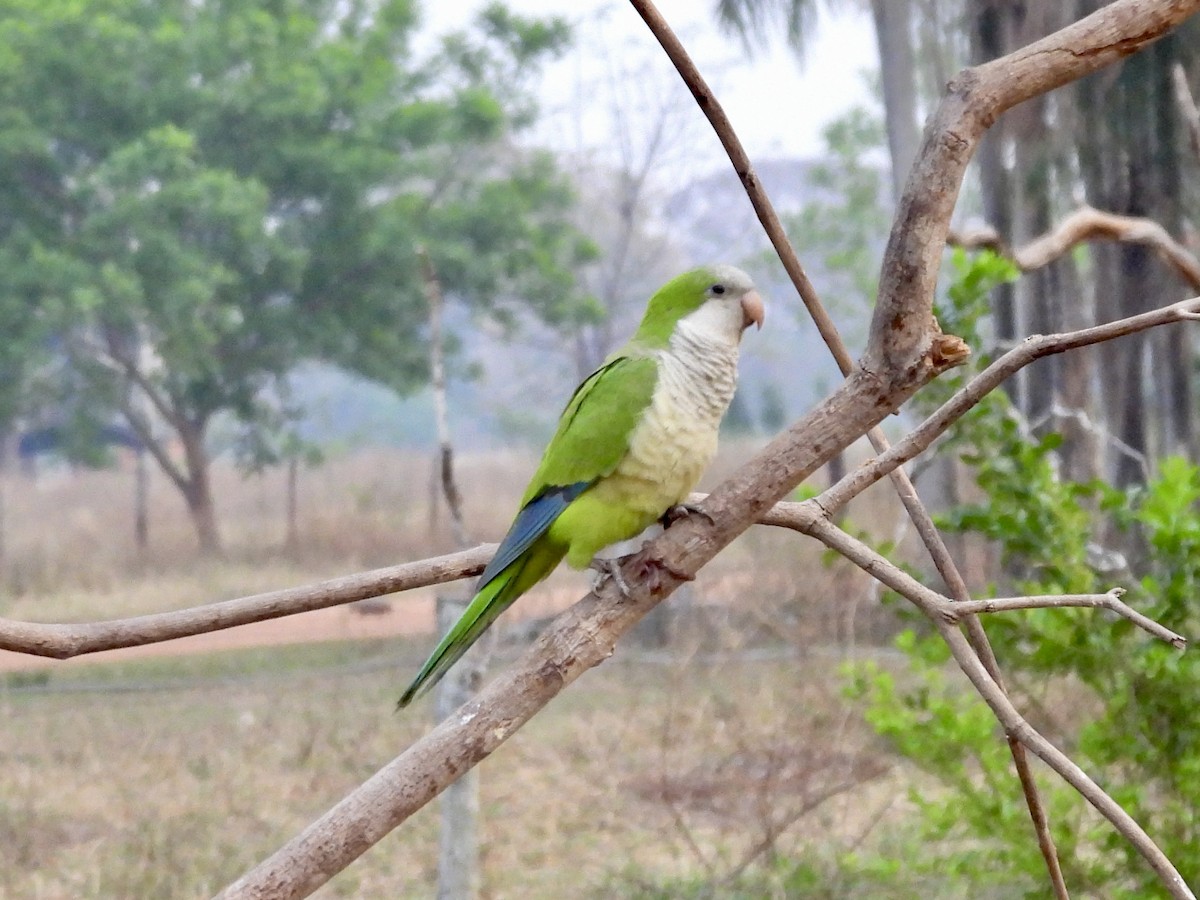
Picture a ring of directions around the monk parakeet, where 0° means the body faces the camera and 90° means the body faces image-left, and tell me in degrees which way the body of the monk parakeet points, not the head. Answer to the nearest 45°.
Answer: approximately 270°

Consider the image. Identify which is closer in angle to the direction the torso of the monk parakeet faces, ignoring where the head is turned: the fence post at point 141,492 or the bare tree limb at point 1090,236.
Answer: the bare tree limb

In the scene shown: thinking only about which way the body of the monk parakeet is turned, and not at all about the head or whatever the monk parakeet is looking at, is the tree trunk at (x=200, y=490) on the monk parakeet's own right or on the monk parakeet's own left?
on the monk parakeet's own left

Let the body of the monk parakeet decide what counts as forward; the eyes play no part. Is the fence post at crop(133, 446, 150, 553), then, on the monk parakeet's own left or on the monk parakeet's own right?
on the monk parakeet's own left
